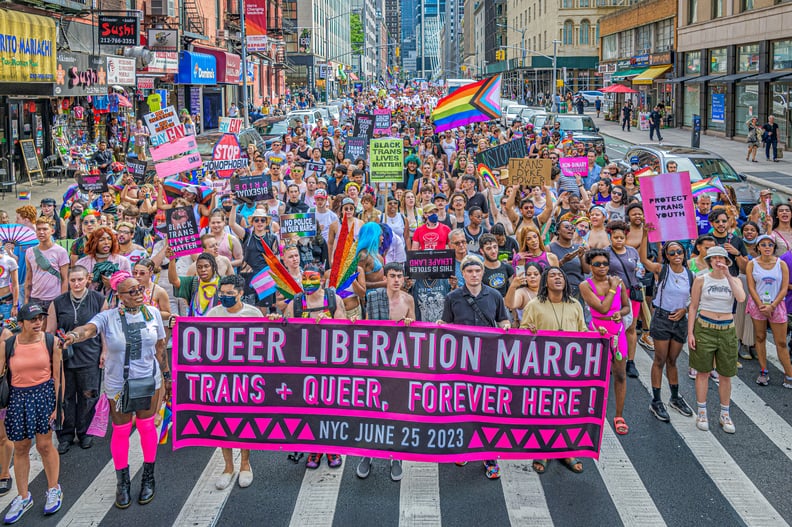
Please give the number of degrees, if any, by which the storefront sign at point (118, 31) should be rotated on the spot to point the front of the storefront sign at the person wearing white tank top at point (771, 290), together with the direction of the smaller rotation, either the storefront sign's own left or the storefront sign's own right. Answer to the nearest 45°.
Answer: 0° — it already faces them

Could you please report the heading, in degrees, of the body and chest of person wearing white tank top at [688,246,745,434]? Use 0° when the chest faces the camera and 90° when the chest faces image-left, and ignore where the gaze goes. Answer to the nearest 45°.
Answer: approximately 0°

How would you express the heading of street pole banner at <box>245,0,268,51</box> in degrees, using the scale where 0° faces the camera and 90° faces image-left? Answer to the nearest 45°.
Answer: approximately 0°

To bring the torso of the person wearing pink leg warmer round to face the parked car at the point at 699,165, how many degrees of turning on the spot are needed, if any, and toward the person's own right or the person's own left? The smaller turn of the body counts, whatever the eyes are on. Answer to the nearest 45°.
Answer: approximately 135° to the person's own left

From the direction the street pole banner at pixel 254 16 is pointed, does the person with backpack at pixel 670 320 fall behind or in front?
in front

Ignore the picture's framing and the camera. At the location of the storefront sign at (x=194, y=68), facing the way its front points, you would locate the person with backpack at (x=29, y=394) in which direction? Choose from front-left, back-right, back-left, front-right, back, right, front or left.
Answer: front-right
